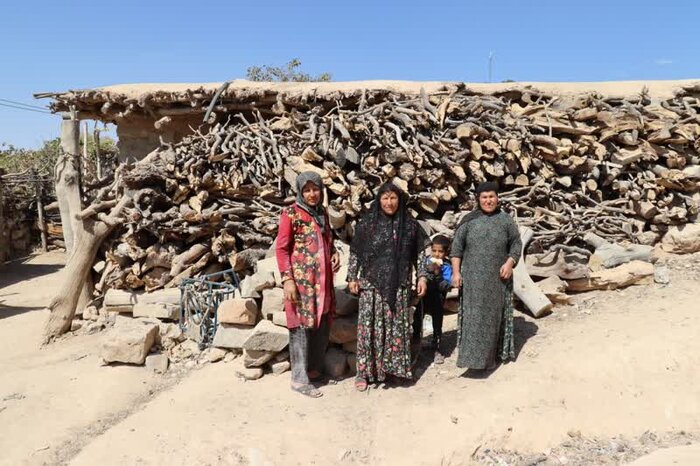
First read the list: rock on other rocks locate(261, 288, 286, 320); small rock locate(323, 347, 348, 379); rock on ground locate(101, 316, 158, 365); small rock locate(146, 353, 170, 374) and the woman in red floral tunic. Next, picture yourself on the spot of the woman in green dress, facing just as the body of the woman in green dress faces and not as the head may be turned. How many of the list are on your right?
5

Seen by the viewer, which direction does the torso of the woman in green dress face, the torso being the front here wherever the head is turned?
toward the camera

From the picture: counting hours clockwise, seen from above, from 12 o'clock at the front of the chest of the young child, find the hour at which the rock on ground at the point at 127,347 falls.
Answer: The rock on ground is roughly at 3 o'clock from the young child.

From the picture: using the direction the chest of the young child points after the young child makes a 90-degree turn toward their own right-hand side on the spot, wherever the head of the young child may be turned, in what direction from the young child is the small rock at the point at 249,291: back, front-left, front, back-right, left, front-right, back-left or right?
front

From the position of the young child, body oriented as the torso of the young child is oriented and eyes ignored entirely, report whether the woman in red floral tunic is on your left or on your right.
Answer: on your right

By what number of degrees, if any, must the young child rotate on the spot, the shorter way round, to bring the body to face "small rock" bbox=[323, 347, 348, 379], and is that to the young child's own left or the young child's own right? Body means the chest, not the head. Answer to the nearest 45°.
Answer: approximately 90° to the young child's own right

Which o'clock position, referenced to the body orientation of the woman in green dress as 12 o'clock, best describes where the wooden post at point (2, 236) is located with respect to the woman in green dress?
The wooden post is roughly at 4 o'clock from the woman in green dress.

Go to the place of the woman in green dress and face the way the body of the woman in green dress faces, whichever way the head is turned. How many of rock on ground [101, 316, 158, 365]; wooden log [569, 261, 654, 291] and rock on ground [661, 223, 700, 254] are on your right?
1

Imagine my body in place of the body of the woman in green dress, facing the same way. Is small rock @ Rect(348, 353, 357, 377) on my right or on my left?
on my right

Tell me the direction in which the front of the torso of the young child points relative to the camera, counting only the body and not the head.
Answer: toward the camera

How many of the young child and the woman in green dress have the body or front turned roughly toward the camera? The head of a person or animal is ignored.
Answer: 2

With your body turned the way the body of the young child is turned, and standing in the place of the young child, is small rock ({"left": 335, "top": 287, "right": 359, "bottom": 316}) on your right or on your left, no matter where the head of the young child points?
on your right

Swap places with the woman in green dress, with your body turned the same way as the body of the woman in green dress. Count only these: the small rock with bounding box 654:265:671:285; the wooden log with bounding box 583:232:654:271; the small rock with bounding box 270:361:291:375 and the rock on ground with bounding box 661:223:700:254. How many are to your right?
1

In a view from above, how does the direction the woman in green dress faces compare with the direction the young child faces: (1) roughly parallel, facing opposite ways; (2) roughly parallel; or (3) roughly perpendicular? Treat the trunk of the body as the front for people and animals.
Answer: roughly parallel
